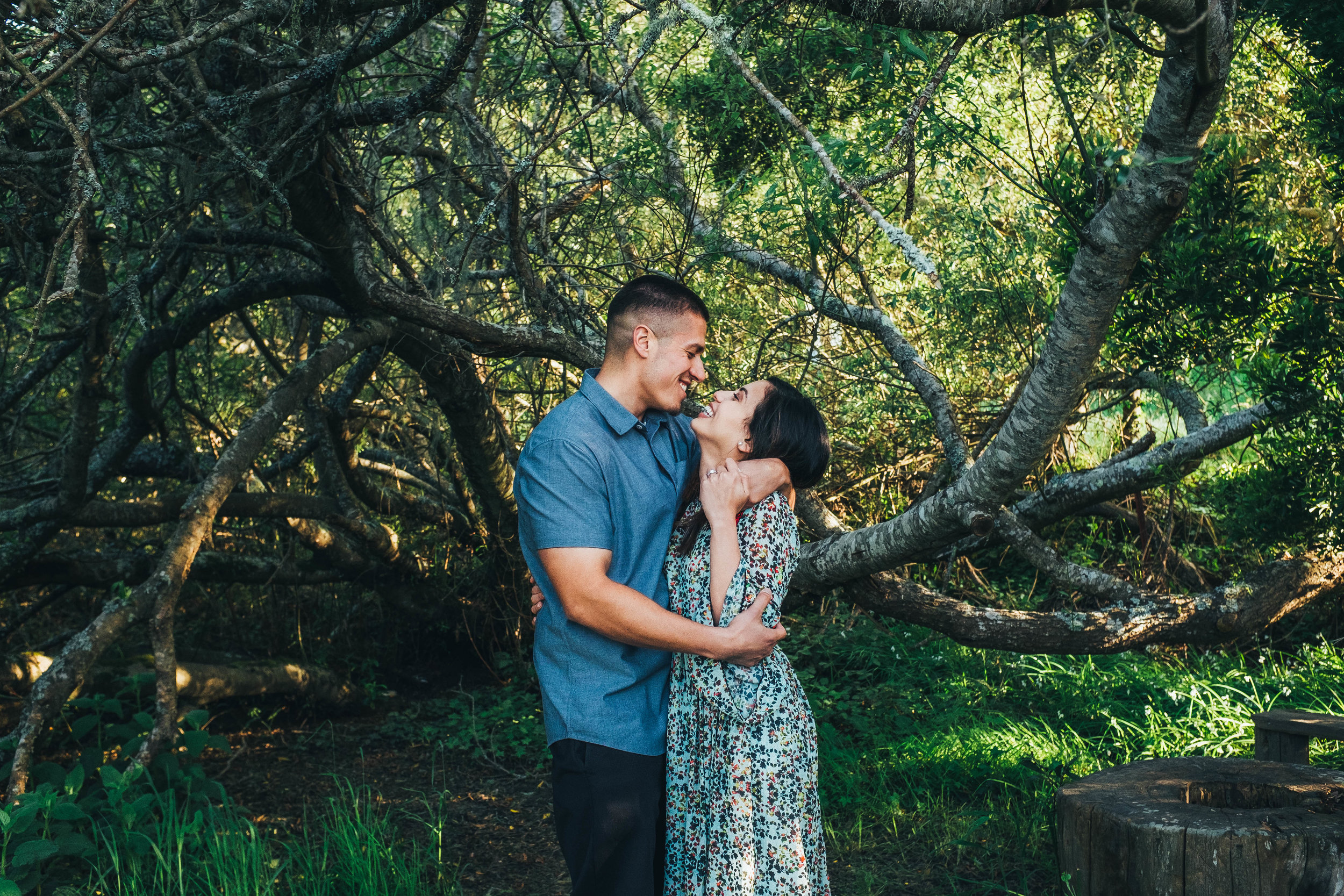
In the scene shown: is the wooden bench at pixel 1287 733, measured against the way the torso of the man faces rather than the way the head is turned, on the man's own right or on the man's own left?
on the man's own left

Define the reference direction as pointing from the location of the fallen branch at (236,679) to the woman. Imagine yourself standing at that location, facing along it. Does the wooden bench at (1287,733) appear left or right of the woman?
left

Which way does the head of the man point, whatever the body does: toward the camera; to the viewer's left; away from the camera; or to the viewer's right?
to the viewer's right

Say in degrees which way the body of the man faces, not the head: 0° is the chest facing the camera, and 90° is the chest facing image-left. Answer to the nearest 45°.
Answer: approximately 315°

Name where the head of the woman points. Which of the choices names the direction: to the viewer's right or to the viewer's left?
to the viewer's left

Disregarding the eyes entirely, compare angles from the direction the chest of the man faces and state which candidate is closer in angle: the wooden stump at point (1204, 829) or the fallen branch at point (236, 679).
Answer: the wooden stump

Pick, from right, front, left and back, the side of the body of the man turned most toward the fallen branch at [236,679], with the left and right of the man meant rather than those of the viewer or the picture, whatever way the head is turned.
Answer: back

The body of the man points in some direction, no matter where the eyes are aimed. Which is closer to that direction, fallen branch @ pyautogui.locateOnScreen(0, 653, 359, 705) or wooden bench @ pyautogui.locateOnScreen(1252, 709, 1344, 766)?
the wooden bench
